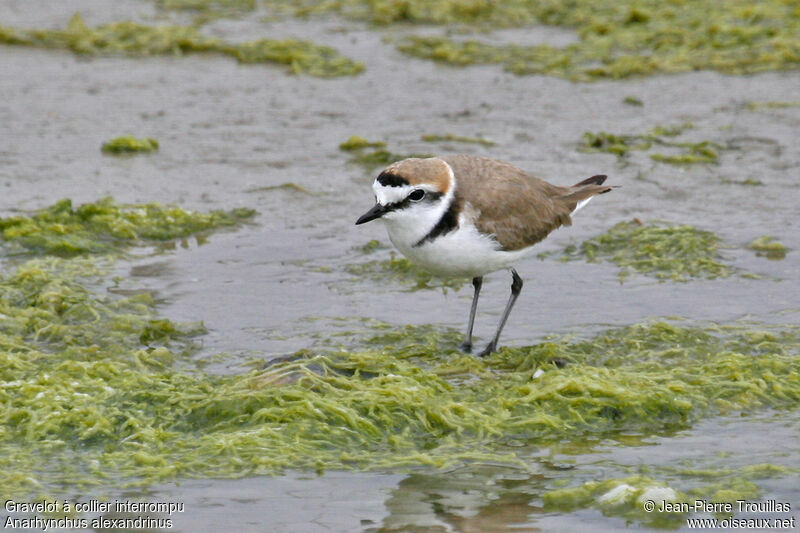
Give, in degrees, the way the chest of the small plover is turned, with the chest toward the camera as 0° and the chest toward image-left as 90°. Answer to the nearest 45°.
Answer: approximately 90°

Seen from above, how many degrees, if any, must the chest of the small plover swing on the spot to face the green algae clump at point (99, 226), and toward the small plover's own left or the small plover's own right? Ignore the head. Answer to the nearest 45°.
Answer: approximately 45° to the small plover's own right

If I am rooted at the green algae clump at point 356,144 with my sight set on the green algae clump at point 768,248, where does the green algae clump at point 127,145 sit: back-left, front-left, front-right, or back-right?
back-right

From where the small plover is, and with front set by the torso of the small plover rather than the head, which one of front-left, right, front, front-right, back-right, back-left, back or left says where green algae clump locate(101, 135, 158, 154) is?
front-right

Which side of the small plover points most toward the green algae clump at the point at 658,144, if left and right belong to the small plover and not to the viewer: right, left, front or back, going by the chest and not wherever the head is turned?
right

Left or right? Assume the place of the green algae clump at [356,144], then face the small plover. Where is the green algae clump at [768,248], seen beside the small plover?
left

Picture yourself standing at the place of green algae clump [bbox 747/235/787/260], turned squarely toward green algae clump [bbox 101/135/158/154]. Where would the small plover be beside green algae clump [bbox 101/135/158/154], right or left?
left

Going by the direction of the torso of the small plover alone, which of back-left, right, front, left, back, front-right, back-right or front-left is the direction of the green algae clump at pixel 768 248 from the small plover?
back-right

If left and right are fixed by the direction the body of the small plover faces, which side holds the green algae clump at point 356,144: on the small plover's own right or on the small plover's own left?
on the small plover's own right
